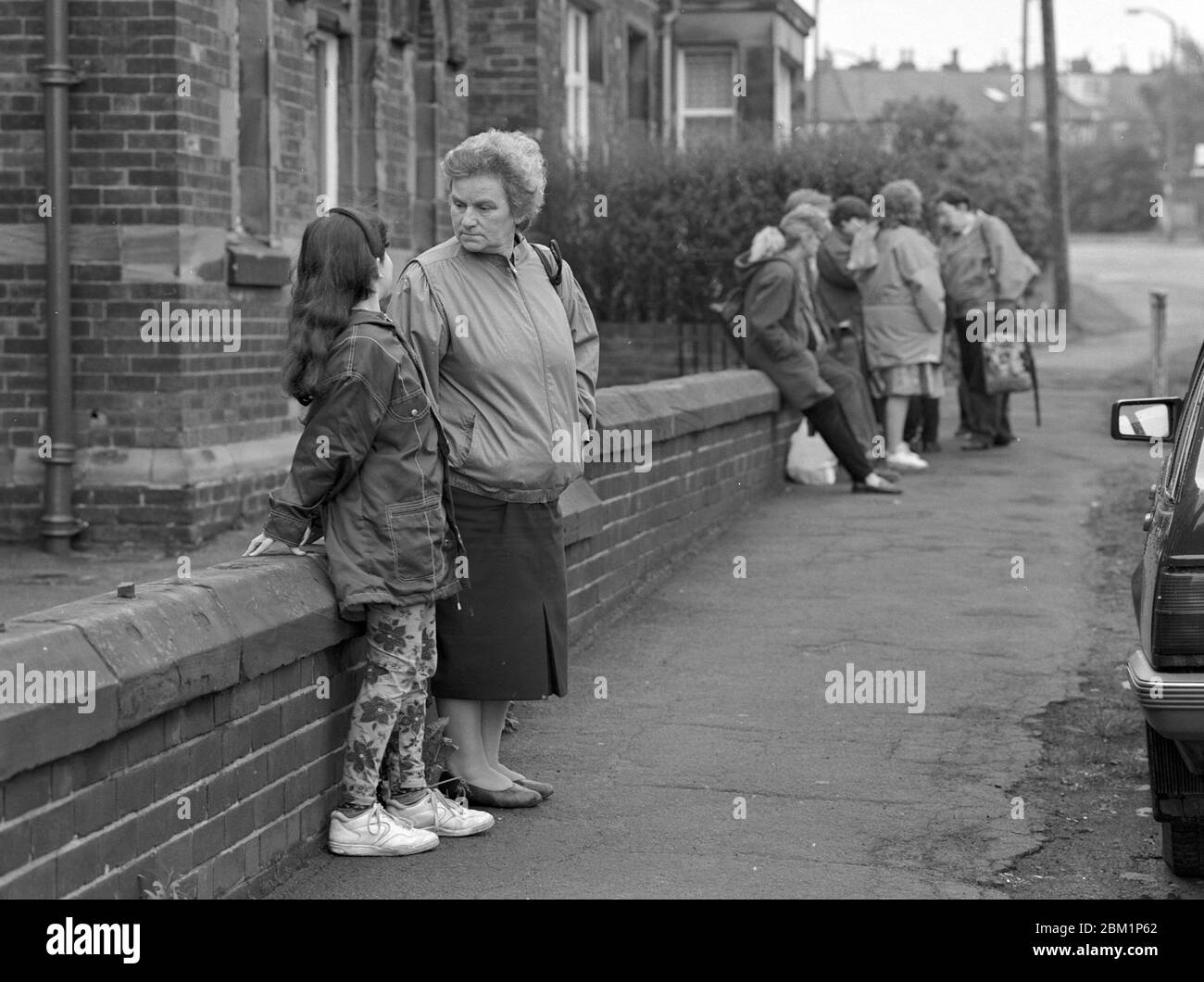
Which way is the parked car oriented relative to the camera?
away from the camera

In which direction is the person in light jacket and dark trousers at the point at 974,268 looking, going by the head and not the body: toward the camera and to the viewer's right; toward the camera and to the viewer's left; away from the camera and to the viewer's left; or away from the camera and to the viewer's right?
toward the camera and to the viewer's left

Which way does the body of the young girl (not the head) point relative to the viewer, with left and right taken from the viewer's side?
facing to the right of the viewer

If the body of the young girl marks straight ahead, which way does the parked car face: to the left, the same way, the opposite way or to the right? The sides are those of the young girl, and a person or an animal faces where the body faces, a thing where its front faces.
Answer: to the left

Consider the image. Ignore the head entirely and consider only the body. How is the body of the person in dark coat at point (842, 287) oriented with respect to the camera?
to the viewer's right

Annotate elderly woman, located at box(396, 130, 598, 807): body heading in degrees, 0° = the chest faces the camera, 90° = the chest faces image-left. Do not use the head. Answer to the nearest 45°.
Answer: approximately 315°

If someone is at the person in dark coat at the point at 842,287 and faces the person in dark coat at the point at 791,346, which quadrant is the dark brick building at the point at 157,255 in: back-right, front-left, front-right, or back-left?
front-right

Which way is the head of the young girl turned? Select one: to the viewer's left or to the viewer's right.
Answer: to the viewer's right

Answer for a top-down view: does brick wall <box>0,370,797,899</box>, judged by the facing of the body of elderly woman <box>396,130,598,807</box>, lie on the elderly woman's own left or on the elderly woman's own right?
on the elderly woman's own right

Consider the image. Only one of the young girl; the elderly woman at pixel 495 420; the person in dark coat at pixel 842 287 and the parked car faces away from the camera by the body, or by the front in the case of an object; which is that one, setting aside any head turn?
the parked car

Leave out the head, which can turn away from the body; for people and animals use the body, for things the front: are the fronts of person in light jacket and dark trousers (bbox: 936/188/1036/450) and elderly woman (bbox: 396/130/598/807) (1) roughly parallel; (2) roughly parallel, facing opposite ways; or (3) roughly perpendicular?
roughly perpendicular

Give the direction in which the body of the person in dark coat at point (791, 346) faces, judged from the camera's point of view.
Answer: to the viewer's right

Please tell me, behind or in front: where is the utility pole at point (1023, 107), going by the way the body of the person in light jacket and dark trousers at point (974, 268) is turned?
behind

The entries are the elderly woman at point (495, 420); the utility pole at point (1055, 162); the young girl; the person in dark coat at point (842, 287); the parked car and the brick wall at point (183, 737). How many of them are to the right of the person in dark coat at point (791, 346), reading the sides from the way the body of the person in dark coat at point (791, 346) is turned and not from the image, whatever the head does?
4
